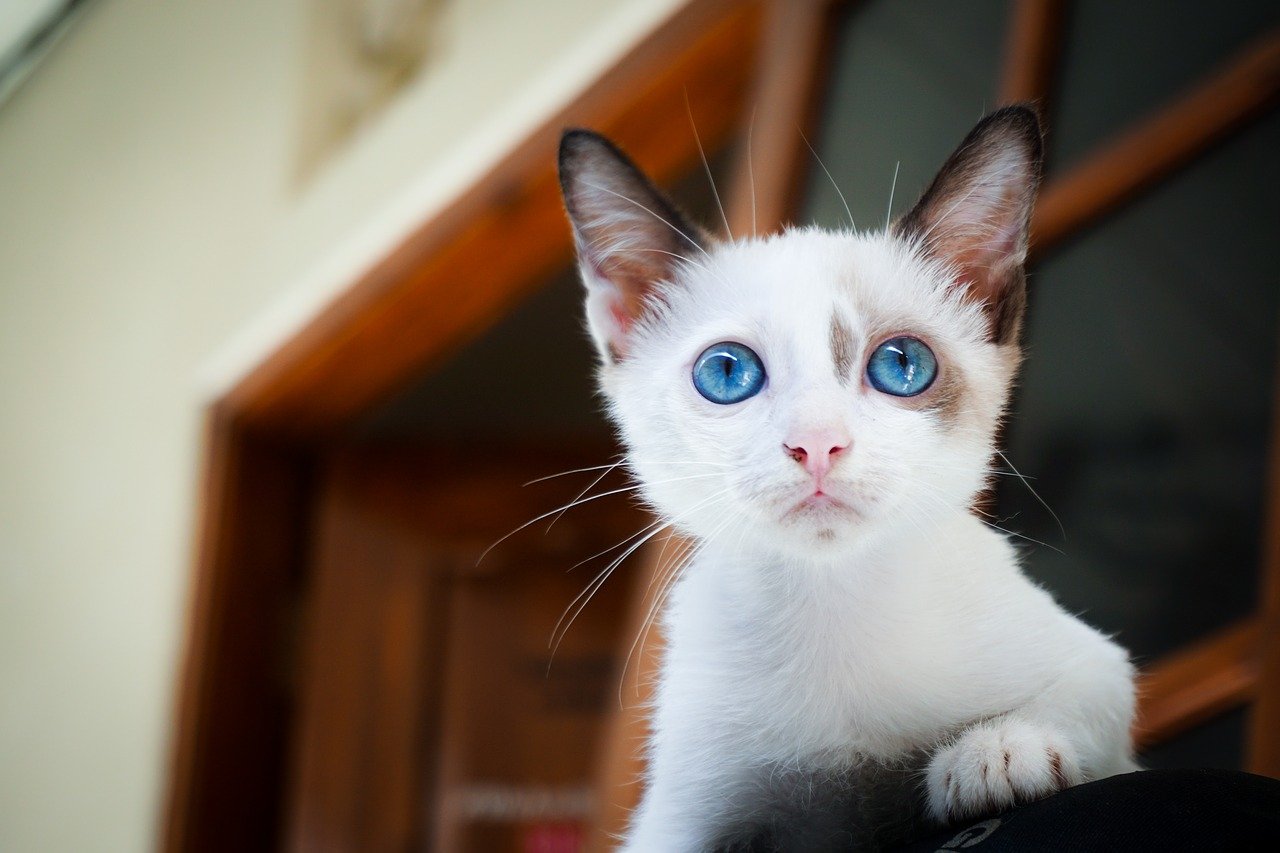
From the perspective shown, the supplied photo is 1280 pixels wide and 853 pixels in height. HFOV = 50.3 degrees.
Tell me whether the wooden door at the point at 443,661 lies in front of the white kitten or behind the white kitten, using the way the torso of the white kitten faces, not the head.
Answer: behind

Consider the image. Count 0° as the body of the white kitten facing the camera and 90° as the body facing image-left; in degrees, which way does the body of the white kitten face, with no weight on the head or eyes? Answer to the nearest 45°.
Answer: approximately 0°
